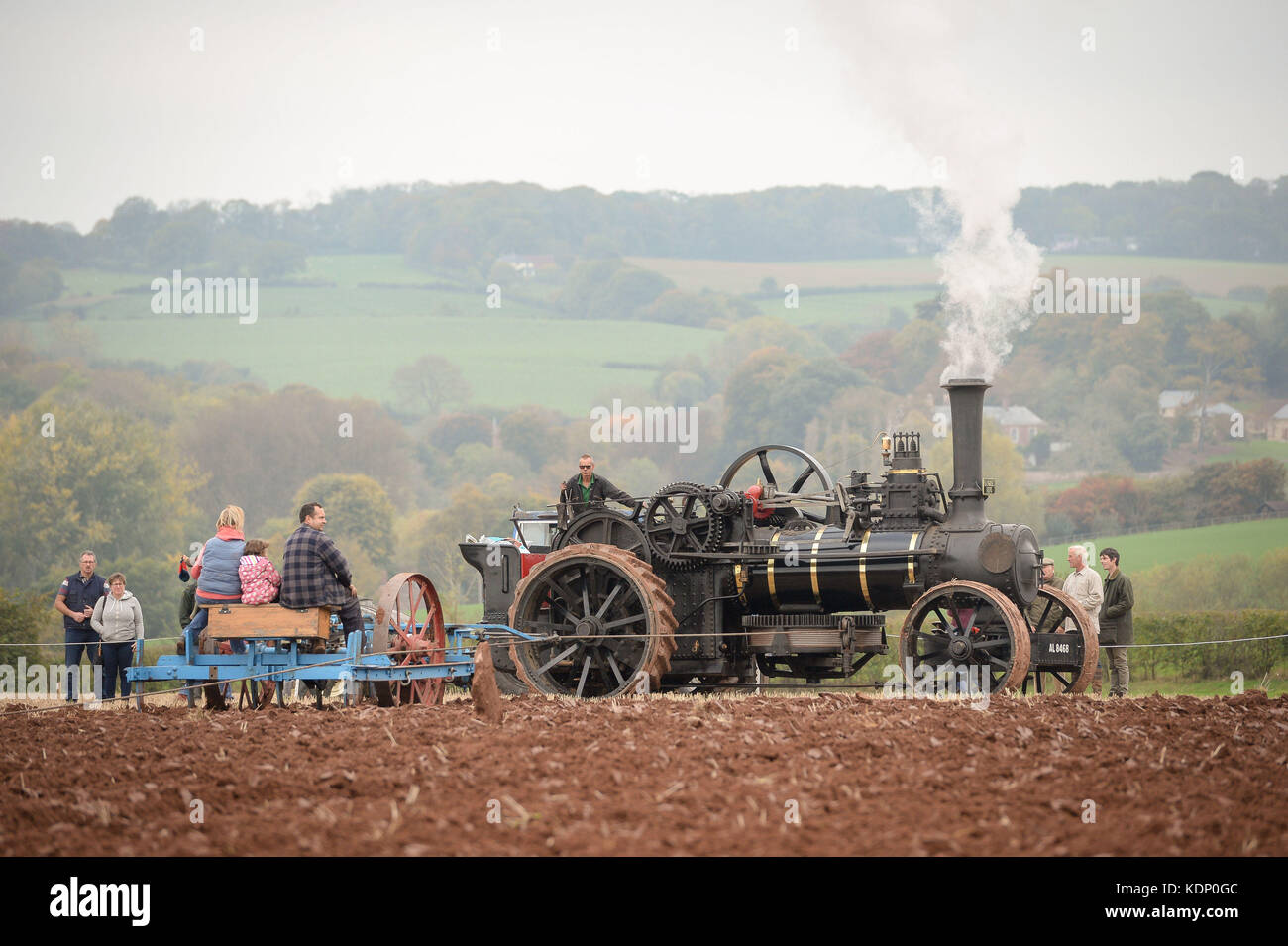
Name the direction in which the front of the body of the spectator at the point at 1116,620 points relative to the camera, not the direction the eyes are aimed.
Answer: to the viewer's left

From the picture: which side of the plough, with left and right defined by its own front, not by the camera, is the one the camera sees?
right

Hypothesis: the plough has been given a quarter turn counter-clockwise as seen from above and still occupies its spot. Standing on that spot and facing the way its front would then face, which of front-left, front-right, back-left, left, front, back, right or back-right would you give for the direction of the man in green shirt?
front-right

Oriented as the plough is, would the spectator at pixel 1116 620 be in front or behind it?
in front

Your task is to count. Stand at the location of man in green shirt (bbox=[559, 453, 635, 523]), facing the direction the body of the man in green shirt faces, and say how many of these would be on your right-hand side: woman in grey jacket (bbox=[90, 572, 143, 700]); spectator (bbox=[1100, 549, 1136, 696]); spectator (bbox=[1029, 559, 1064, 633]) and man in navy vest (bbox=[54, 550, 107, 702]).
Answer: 2

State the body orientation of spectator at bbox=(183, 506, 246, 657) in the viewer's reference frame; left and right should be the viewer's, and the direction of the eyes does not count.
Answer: facing away from the viewer

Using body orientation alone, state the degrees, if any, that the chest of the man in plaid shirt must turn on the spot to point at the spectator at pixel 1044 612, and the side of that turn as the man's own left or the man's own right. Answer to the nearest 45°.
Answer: approximately 45° to the man's own right

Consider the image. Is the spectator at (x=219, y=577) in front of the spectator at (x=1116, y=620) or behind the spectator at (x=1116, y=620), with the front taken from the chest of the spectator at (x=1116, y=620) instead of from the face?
in front

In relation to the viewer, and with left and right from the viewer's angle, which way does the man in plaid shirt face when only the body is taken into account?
facing away from the viewer and to the right of the viewer
